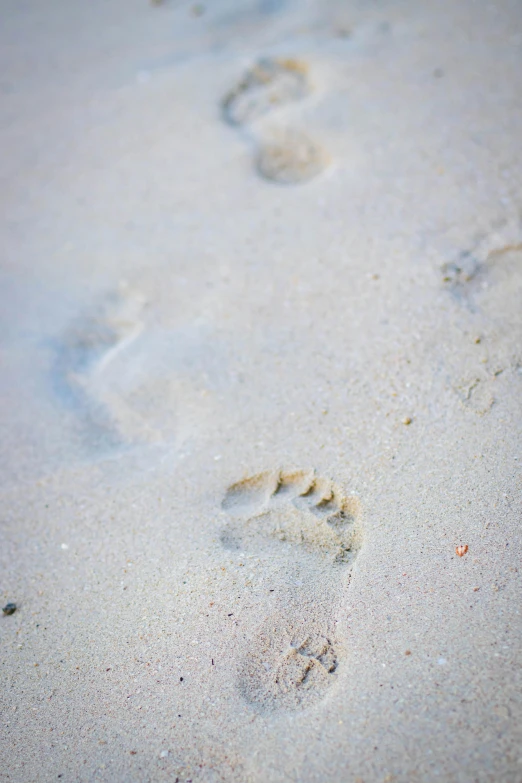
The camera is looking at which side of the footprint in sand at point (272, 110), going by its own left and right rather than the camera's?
back
